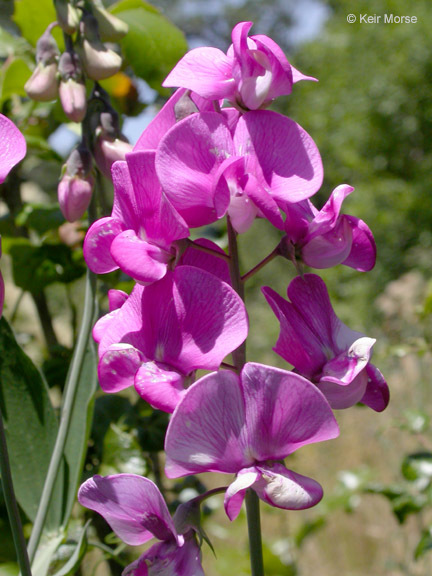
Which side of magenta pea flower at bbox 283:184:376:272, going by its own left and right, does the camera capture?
right

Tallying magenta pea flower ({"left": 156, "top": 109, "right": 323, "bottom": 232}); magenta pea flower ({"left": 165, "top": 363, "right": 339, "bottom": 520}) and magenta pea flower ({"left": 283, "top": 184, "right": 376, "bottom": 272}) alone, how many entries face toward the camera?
2

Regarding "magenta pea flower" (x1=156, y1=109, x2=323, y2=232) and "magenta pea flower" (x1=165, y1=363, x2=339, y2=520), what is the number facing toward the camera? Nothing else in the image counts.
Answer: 2

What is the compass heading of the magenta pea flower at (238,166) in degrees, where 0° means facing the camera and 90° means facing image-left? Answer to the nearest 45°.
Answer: approximately 0°

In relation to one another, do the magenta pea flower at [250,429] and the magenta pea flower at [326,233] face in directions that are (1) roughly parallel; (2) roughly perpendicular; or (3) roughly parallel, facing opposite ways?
roughly perpendicular

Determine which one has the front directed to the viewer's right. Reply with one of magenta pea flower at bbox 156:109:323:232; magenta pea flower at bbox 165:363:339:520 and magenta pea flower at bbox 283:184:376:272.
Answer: magenta pea flower at bbox 283:184:376:272

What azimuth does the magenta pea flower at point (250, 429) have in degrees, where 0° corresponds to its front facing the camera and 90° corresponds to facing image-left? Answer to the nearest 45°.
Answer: approximately 0°
